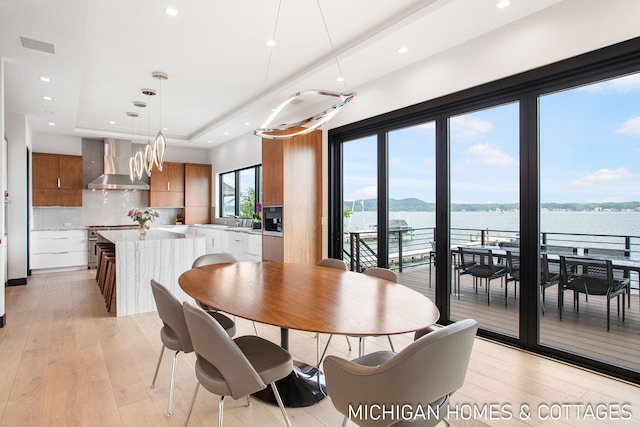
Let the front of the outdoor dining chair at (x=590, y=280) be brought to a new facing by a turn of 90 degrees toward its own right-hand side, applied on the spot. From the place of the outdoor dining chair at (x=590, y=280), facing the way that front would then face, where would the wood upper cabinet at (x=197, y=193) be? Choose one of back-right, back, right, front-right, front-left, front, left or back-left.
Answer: back-right

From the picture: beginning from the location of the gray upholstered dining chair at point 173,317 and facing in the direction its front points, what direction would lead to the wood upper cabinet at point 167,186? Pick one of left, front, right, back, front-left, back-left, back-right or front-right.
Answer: front-left

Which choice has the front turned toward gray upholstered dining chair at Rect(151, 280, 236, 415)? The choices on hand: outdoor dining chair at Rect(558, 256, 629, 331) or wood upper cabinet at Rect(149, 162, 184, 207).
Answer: the wood upper cabinet

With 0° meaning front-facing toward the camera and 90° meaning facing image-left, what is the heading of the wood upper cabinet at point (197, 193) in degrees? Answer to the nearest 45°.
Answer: approximately 0°

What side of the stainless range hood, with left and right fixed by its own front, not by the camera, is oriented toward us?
front

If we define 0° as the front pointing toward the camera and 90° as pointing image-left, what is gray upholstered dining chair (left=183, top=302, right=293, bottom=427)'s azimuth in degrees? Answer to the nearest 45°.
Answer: approximately 225°

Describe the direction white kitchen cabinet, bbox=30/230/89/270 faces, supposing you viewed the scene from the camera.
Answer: facing the viewer

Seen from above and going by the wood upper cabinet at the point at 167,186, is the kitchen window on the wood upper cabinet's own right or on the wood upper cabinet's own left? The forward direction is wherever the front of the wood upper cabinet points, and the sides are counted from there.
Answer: on the wood upper cabinet's own left

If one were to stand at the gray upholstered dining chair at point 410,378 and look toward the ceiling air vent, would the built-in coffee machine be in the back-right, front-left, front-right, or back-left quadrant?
front-right

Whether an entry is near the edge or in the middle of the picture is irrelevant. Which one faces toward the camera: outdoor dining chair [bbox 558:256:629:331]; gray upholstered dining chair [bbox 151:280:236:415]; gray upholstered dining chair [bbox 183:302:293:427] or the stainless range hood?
the stainless range hood

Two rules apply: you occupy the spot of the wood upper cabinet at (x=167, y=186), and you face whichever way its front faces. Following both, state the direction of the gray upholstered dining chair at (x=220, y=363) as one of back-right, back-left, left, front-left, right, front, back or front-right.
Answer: front

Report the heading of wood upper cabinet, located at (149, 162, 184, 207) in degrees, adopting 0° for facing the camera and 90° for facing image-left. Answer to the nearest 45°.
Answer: approximately 0°

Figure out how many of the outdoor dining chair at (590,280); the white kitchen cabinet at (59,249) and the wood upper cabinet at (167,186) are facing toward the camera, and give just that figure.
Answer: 2

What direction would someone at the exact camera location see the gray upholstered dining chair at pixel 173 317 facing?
facing away from the viewer and to the right of the viewer

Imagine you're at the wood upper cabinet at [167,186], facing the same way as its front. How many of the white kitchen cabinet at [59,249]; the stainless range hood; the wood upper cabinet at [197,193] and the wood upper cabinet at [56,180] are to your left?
1

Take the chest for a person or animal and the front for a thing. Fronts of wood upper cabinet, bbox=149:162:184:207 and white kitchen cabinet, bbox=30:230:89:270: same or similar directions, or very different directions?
same or similar directions

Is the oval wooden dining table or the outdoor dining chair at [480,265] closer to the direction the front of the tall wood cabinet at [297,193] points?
the oval wooden dining table
